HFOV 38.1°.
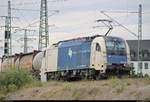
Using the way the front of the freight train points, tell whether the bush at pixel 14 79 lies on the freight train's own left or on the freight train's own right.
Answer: on the freight train's own right

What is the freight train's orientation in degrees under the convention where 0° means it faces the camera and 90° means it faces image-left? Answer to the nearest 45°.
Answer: approximately 315°
